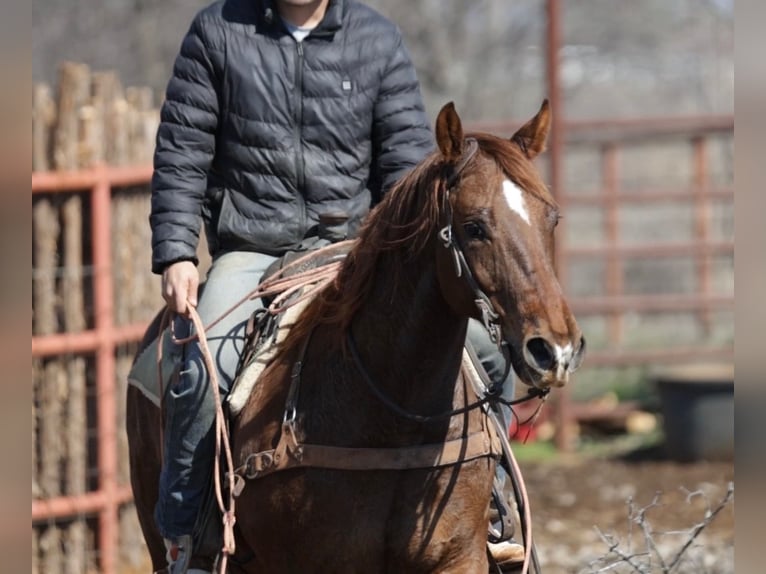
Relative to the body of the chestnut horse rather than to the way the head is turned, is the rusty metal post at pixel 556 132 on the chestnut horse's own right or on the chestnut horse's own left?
on the chestnut horse's own left

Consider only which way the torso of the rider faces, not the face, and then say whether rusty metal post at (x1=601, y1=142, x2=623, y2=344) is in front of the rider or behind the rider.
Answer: behind

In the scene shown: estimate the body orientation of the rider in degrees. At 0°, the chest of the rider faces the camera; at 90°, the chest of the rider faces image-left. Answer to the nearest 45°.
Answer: approximately 0°

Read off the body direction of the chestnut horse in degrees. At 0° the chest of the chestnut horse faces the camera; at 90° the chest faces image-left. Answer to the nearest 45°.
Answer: approximately 315°
